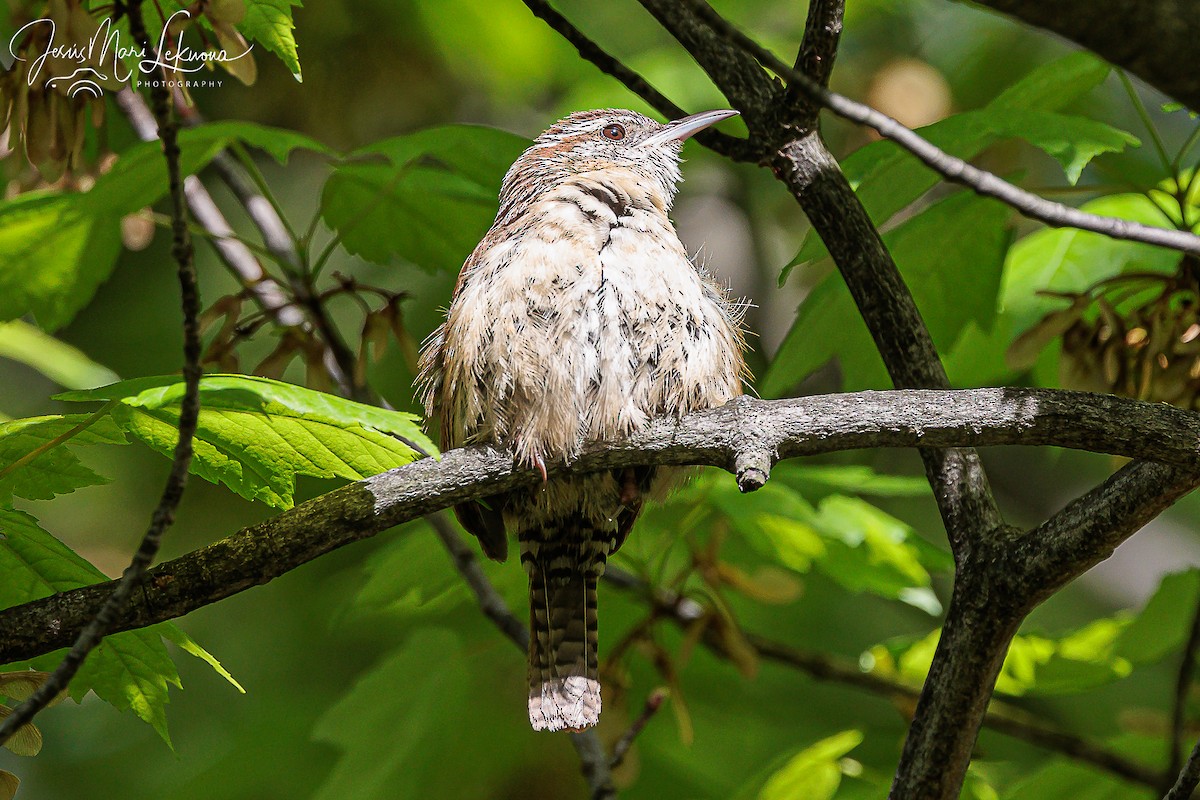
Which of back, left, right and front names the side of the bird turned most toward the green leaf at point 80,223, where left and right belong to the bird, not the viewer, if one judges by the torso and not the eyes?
right

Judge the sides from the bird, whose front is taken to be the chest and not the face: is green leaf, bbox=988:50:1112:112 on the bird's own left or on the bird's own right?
on the bird's own left

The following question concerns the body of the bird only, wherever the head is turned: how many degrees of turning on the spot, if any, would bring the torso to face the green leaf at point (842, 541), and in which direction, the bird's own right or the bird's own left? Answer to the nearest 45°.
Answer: approximately 135° to the bird's own left

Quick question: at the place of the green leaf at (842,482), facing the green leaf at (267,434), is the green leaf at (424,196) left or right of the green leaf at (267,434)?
right

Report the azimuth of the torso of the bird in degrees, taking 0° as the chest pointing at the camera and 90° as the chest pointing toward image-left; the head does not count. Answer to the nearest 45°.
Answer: approximately 0°

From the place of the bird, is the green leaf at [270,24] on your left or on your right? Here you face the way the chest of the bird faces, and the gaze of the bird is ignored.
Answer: on your right

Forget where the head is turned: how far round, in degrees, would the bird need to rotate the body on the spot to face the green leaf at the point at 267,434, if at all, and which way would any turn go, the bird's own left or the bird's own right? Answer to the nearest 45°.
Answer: approximately 45° to the bird's own right

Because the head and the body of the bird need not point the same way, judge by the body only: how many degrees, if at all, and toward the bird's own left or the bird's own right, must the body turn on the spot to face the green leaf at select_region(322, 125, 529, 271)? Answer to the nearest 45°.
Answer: approximately 135° to the bird's own right

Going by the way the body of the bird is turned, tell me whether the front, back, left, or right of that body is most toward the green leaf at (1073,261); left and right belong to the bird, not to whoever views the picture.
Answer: left
